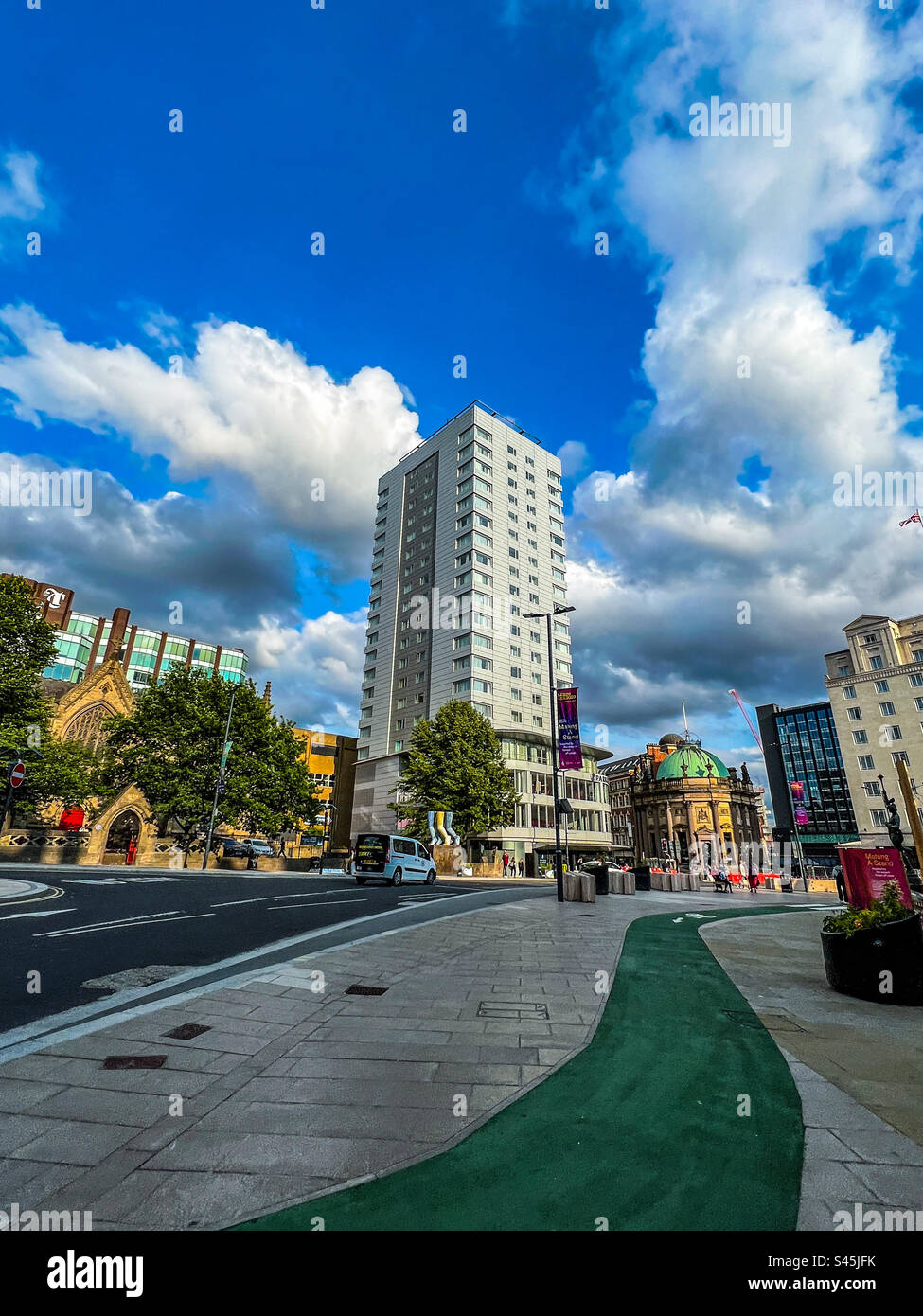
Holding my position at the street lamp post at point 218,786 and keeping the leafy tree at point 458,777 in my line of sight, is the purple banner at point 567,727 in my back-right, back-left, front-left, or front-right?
front-right

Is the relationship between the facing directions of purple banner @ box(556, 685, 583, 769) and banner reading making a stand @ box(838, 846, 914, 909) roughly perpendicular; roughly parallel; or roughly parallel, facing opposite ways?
roughly parallel

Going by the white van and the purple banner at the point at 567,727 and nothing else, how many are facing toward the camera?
1

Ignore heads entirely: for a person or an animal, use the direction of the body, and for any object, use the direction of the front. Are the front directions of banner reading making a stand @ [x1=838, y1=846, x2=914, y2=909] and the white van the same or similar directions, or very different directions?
very different directions

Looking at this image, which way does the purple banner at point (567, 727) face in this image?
toward the camera

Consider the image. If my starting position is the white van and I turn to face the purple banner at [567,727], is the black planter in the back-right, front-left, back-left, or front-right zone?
front-right

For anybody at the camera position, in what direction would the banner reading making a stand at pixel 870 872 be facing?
facing the viewer

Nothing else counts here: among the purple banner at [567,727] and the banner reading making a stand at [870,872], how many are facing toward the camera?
2

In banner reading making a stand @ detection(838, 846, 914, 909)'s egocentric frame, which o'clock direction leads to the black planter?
The black planter is roughly at 12 o'clock from the banner reading making a stand.

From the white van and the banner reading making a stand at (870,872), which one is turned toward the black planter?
the banner reading making a stand

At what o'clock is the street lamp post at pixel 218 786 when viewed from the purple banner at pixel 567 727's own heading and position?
The street lamp post is roughly at 4 o'clock from the purple banner.
